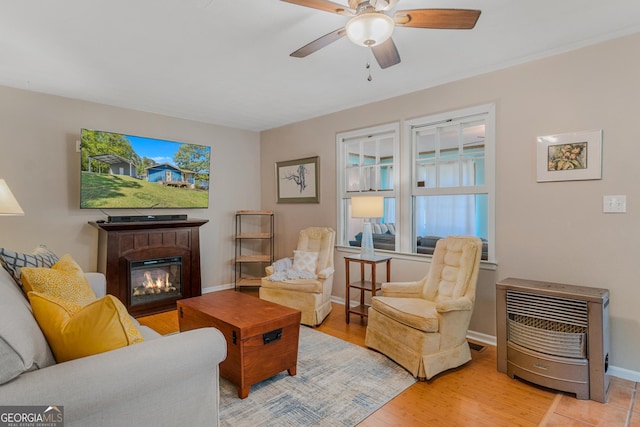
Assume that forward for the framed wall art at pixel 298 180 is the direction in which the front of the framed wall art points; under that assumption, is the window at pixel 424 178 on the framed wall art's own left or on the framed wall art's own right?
on the framed wall art's own left

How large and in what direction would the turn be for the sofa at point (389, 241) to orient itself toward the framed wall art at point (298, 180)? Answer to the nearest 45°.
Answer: approximately 45° to its right

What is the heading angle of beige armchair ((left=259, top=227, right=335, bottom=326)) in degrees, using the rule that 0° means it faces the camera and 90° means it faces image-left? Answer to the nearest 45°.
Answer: approximately 45°

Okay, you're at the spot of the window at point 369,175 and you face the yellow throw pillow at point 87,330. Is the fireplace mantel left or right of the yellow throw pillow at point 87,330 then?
right

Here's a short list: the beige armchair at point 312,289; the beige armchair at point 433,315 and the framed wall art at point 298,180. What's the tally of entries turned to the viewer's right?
0

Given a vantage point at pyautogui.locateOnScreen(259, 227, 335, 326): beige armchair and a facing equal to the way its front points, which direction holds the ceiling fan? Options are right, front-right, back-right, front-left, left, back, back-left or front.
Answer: front-left

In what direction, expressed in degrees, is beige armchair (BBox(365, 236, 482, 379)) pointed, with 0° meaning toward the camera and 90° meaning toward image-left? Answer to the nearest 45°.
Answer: approximately 45°

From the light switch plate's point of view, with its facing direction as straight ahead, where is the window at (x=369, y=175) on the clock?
The window is roughly at 3 o'clock from the light switch plate.

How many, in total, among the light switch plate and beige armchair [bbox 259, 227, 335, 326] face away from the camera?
0

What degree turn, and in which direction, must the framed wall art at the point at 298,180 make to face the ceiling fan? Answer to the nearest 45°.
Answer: approximately 45° to its left

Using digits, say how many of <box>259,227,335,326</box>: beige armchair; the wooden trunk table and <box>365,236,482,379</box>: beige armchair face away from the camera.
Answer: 0

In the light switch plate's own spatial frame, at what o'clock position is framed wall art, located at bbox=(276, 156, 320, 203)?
The framed wall art is roughly at 3 o'clock from the light switch plate.

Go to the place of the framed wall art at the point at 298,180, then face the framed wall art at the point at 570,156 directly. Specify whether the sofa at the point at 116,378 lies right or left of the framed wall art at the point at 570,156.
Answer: right

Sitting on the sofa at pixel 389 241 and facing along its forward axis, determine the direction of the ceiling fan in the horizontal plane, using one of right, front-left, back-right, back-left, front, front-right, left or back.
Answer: front-left

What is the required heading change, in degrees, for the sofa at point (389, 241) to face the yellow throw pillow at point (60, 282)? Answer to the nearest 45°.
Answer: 0° — it already faces it

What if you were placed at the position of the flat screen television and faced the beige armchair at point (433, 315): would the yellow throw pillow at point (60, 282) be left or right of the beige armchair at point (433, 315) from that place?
right
